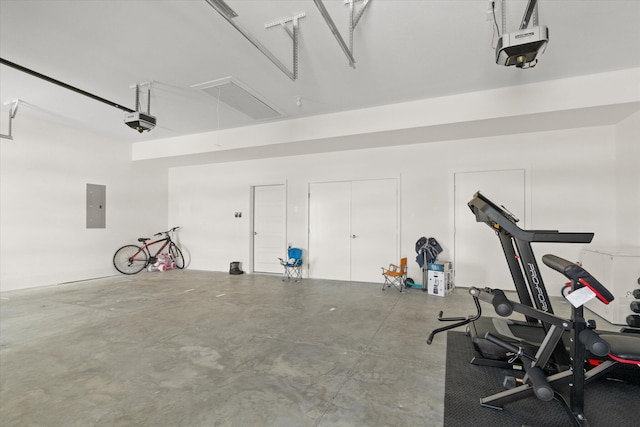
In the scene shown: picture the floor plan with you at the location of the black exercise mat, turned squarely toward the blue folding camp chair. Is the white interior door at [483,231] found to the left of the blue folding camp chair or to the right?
right

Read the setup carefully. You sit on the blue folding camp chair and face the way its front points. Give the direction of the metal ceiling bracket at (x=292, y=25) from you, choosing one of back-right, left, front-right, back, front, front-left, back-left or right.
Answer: front-left

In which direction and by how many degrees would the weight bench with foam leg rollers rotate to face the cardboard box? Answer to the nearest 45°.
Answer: approximately 45° to its right

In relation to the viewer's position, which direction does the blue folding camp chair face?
facing the viewer and to the left of the viewer

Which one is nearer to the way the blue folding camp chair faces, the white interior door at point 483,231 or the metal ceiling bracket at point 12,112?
the metal ceiling bracket

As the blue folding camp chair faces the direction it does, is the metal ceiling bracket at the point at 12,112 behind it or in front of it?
in front

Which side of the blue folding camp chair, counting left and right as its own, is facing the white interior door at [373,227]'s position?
left

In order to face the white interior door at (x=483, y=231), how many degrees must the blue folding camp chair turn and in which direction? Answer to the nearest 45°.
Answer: approximately 90° to its left

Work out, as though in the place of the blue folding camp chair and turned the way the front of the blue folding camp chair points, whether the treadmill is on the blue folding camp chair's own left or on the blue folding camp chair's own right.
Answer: on the blue folding camp chair's own left

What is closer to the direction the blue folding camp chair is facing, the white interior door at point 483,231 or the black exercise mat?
the black exercise mat

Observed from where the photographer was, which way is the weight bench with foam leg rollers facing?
facing to the left of the viewer

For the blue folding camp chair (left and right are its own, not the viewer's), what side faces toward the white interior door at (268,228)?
right

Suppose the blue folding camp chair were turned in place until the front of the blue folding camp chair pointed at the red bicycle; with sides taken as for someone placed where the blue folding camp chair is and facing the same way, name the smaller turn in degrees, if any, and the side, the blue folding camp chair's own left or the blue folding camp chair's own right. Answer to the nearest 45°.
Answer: approximately 45° to the blue folding camp chair's own right

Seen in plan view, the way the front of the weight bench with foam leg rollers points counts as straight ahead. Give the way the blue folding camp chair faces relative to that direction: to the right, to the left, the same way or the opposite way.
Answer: to the left

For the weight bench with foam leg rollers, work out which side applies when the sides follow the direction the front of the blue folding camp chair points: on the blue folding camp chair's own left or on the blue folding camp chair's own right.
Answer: on the blue folding camp chair's own left

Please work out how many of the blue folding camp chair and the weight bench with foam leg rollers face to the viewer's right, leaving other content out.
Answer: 0

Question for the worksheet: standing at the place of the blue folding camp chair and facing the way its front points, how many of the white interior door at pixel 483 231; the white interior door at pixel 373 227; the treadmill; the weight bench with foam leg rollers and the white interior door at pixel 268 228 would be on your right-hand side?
1
